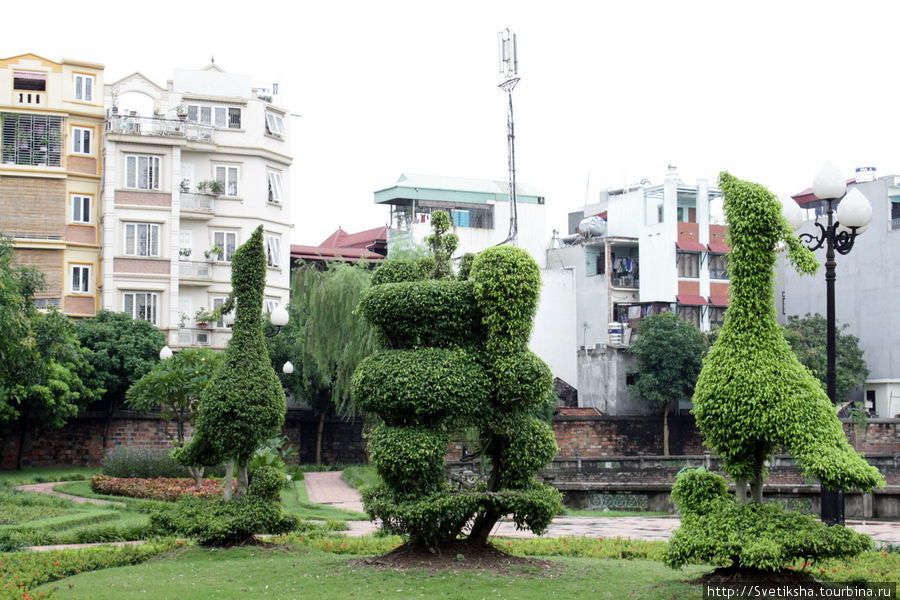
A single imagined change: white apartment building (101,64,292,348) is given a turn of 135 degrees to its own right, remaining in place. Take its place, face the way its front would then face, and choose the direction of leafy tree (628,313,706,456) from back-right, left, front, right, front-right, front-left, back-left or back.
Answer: back-right

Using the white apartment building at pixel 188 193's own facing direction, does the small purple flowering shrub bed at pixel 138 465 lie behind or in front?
in front

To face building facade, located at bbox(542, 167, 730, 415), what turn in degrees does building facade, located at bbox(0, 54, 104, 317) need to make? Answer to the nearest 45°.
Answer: approximately 90° to its left

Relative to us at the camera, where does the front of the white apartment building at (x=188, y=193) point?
facing the viewer

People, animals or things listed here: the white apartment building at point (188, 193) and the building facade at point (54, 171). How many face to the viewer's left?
0

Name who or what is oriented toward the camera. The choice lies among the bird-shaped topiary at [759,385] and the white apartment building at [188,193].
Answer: the white apartment building

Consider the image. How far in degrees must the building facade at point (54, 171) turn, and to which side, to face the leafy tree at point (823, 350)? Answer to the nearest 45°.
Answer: approximately 90° to its left

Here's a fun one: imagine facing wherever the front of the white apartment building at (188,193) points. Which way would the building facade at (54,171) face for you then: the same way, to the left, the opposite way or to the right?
the same way

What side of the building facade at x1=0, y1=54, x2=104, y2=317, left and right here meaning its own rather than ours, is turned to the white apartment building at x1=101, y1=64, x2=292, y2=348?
left

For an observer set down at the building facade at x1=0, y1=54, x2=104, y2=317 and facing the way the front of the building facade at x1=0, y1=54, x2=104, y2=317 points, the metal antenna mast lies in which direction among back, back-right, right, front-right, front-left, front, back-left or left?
left

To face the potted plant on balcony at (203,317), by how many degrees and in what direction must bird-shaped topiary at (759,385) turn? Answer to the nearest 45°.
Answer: approximately 45° to its right

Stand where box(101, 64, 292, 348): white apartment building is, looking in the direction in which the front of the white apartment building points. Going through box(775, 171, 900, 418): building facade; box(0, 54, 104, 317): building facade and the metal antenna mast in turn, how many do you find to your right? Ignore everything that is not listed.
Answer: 1

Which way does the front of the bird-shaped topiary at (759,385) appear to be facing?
to the viewer's left

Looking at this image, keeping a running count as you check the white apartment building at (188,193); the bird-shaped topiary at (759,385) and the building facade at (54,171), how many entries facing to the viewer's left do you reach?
1

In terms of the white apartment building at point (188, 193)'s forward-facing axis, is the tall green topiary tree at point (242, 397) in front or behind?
in front

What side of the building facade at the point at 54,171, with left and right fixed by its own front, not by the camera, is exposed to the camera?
front
